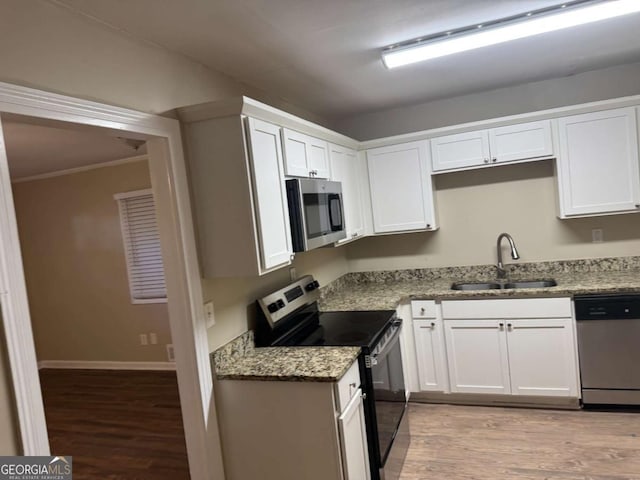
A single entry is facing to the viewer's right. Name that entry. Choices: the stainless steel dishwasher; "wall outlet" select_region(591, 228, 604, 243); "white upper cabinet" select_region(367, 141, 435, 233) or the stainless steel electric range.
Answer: the stainless steel electric range

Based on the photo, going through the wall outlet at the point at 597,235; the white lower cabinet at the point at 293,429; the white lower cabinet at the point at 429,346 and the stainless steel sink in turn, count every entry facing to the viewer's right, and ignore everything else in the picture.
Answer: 1

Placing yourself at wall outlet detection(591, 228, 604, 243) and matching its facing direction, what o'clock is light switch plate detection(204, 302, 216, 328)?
The light switch plate is roughly at 1 o'clock from the wall outlet.

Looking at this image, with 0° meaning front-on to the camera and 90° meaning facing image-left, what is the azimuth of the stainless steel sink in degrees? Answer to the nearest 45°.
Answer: approximately 0°

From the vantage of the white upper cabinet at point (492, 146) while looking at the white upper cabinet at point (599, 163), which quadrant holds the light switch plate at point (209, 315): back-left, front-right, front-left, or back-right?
back-right

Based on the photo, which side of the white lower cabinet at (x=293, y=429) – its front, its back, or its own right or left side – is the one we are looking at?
right

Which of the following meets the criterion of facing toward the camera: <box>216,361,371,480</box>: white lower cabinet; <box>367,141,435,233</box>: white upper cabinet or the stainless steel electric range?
the white upper cabinet

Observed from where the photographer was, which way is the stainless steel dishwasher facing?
facing the viewer

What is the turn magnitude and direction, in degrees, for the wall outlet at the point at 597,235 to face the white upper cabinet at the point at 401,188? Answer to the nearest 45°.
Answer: approximately 45° to its right

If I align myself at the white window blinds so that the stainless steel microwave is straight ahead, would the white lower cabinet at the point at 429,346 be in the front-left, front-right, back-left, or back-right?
front-left
